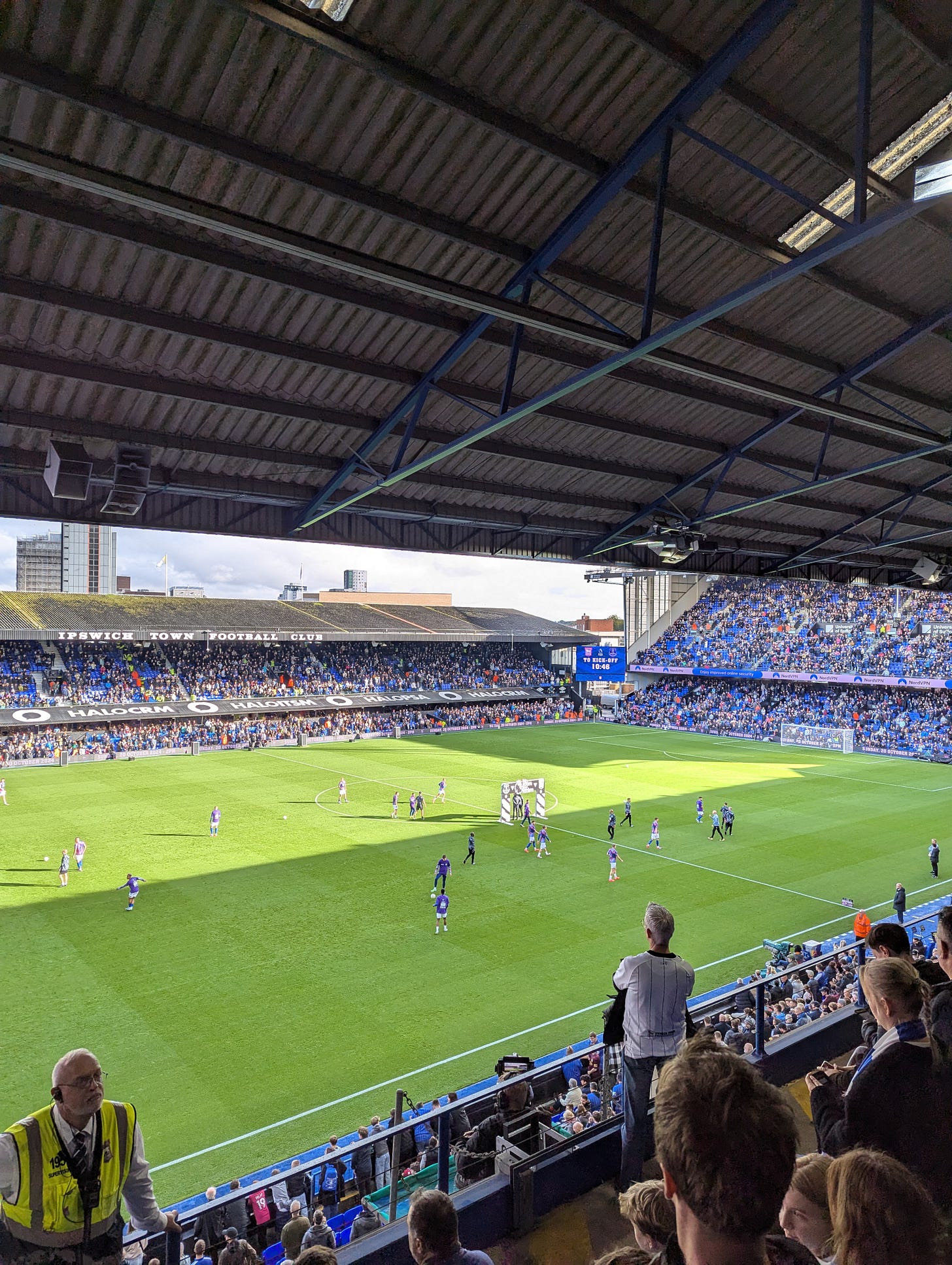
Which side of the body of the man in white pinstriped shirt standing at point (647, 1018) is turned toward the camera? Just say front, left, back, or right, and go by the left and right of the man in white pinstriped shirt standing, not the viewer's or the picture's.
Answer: back

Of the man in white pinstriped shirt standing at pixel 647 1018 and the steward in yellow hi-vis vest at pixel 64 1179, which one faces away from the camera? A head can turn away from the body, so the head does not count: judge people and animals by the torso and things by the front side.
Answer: the man in white pinstriped shirt standing

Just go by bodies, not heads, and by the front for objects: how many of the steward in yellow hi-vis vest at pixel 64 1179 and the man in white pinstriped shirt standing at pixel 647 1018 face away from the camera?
1

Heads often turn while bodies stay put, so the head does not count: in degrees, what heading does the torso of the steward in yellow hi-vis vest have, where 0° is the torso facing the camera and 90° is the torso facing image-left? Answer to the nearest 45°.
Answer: approximately 315°

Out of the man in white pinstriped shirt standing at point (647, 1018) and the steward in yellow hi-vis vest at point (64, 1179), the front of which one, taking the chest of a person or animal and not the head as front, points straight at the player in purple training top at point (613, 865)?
the man in white pinstriped shirt standing

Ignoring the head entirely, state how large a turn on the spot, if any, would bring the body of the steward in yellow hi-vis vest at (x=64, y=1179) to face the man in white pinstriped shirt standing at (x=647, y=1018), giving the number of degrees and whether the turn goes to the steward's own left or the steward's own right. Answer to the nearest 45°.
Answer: approximately 45° to the steward's own left

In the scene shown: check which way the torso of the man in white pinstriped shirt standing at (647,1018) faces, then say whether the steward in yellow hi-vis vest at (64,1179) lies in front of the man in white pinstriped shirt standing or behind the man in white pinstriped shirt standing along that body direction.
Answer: behind
